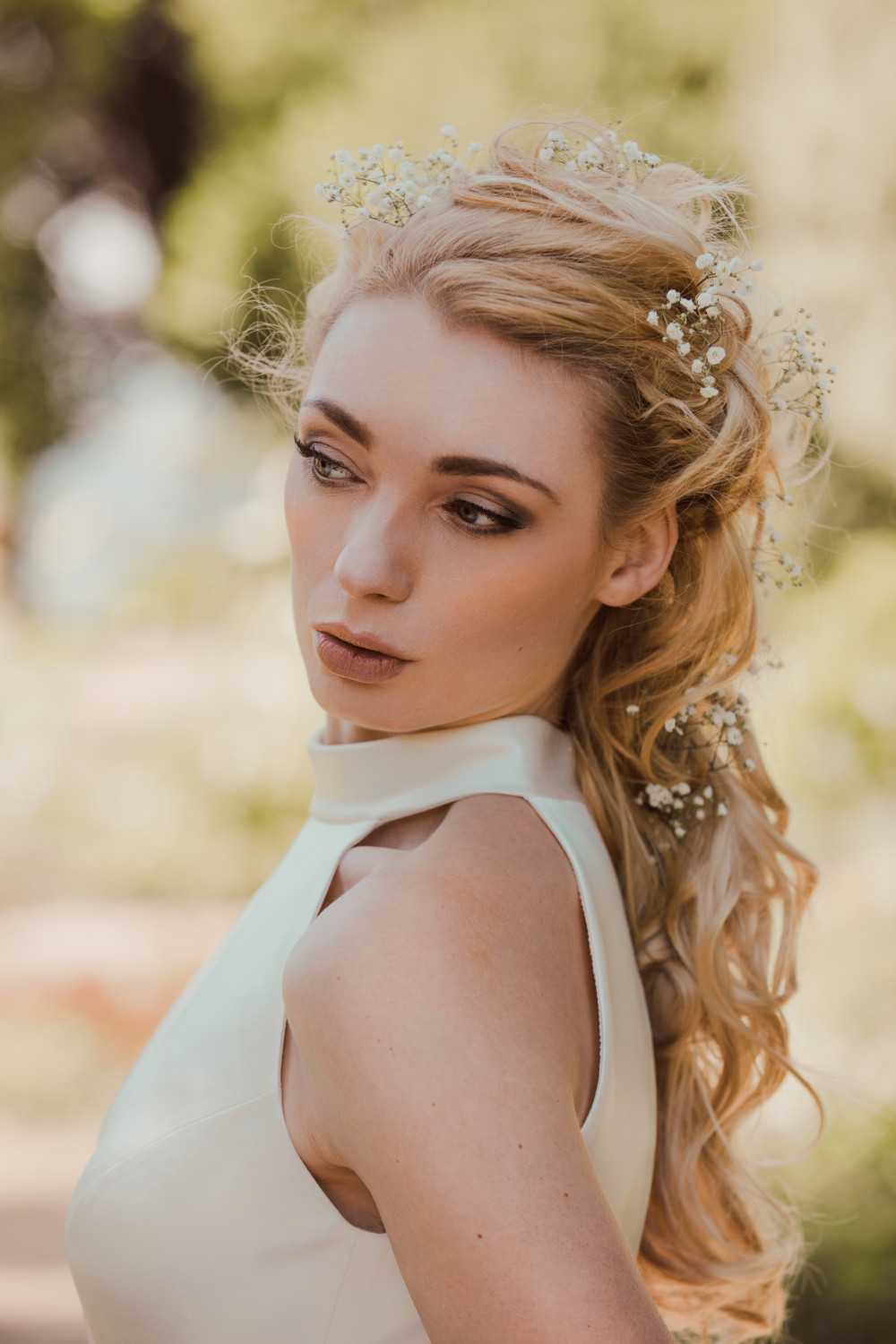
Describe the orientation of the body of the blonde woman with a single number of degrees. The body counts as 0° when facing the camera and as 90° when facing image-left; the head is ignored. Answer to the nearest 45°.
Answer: approximately 90°

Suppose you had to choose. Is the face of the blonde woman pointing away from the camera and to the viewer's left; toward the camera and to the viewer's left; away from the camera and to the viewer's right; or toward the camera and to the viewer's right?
toward the camera and to the viewer's left
